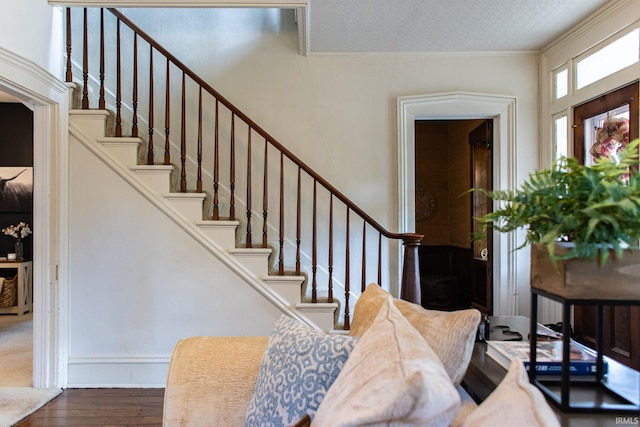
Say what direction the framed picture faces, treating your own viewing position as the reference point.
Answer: facing the viewer

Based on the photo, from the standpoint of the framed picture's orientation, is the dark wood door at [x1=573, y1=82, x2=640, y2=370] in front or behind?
in front

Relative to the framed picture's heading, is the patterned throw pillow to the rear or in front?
in front

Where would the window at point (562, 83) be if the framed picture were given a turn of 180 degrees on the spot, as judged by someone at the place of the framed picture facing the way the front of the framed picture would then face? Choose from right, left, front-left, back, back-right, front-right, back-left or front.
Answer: back-right

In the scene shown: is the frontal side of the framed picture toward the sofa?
yes

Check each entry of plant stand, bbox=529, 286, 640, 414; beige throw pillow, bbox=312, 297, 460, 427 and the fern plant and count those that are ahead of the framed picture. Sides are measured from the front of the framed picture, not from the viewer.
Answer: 3

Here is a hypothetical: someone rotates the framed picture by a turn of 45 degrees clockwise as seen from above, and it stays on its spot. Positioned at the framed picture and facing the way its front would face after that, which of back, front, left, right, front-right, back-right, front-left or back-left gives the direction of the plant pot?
front-left

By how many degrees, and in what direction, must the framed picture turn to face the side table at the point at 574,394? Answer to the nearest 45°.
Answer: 0° — it already faces it

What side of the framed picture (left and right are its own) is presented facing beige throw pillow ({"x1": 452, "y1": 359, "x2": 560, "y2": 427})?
front

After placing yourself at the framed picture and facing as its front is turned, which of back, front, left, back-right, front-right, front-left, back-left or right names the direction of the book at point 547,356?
front

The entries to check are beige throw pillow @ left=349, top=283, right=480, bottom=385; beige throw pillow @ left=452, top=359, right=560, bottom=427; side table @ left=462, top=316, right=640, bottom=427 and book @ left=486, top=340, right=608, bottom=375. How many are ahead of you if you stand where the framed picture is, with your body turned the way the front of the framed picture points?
4

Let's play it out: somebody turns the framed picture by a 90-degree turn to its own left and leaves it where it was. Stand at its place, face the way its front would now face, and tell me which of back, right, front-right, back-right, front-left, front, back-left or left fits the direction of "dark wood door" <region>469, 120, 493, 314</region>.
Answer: front-right

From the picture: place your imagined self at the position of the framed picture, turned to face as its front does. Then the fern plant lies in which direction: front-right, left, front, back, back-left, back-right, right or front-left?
front
